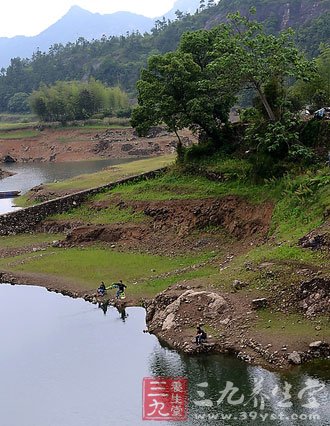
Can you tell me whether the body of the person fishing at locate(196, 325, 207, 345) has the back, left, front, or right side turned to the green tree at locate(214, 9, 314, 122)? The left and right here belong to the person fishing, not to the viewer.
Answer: right

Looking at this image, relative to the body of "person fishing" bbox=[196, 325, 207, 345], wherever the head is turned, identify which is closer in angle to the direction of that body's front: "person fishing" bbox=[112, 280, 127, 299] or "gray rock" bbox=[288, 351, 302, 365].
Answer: the person fishing

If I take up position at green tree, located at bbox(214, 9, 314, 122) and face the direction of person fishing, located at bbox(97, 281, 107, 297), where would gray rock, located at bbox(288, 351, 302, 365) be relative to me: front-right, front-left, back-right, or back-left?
front-left

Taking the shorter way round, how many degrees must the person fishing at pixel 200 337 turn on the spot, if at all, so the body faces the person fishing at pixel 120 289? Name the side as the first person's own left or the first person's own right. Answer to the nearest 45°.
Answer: approximately 45° to the first person's own right

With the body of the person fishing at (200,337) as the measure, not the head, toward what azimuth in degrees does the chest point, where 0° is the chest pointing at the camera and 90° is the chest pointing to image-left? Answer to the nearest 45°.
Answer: approximately 90°

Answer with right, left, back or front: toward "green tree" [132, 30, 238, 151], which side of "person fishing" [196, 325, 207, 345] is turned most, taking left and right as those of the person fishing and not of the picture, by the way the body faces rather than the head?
right

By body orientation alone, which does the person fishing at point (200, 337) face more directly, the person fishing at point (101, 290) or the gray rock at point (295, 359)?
the person fishing

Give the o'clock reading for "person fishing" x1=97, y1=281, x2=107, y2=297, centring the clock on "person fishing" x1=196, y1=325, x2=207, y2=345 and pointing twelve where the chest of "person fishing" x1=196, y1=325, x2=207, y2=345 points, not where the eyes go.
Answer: "person fishing" x1=97, y1=281, x2=107, y2=297 is roughly at 2 o'clock from "person fishing" x1=196, y1=325, x2=207, y2=345.

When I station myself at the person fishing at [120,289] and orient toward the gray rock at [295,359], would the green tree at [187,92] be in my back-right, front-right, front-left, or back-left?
back-left

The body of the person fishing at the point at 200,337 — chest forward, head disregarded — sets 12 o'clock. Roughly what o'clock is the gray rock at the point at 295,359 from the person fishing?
The gray rock is roughly at 7 o'clock from the person fishing.

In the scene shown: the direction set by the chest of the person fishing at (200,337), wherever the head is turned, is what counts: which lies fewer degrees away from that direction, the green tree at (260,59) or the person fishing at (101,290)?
the person fishing

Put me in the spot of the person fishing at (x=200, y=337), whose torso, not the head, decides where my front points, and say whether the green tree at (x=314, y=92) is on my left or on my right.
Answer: on my right
